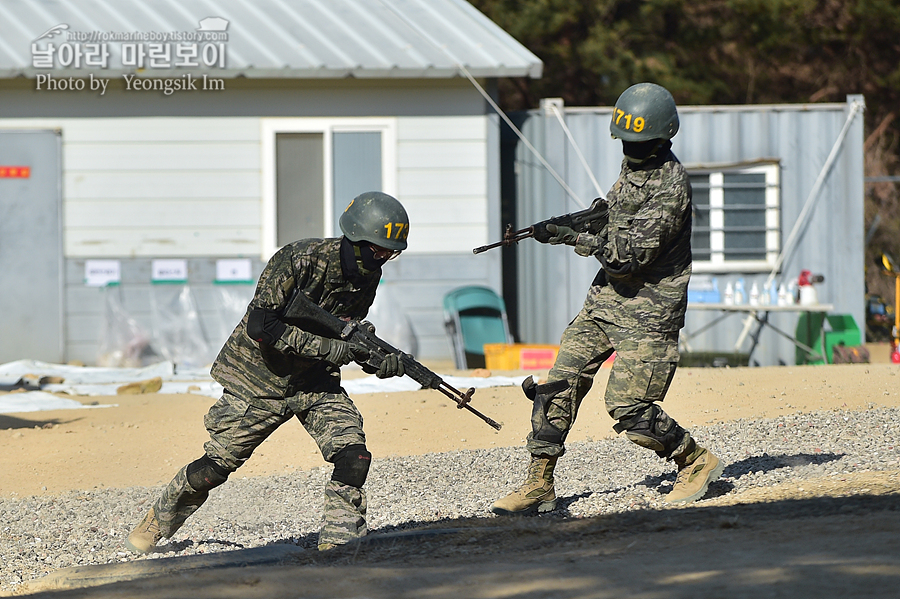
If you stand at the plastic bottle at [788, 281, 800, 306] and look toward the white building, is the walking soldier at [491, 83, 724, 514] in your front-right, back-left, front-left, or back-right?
front-left

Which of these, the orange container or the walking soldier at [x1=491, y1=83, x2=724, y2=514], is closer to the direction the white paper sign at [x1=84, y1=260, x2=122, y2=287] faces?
the walking soldier

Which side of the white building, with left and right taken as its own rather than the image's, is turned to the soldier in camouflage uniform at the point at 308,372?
front

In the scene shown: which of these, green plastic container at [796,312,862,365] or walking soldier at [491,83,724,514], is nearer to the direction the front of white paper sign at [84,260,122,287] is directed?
the walking soldier

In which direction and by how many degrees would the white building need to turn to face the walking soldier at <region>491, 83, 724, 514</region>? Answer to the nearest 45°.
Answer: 0° — it already faces them

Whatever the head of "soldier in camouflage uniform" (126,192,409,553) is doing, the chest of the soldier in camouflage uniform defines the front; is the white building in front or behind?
behind

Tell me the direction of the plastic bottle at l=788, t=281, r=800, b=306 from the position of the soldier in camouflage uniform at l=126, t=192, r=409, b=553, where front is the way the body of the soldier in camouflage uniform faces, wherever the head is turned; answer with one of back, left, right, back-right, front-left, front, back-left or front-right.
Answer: left

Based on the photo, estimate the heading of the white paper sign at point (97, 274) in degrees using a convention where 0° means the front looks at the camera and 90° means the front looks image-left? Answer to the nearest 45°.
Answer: approximately 0°

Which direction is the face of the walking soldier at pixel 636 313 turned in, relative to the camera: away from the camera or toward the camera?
toward the camera

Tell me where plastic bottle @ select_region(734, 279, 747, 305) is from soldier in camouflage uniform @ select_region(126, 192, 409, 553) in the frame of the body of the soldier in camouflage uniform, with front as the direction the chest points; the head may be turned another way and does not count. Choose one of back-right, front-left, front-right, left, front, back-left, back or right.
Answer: left

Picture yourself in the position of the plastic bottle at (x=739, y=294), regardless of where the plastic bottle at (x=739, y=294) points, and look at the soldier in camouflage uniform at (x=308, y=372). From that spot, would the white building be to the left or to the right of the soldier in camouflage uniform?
right

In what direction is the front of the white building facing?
toward the camera

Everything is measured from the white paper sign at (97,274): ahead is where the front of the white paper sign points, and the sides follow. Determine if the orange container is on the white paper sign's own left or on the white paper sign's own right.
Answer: on the white paper sign's own left

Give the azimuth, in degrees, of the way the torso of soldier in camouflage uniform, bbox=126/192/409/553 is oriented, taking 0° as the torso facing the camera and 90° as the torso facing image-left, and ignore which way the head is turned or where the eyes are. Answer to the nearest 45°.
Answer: approximately 315°

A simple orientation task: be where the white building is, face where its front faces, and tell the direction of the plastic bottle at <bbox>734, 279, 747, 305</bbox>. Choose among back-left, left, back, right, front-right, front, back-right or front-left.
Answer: left

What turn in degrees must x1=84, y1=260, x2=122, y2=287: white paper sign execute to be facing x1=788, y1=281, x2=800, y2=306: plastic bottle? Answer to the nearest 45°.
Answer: approximately 90° to its left
